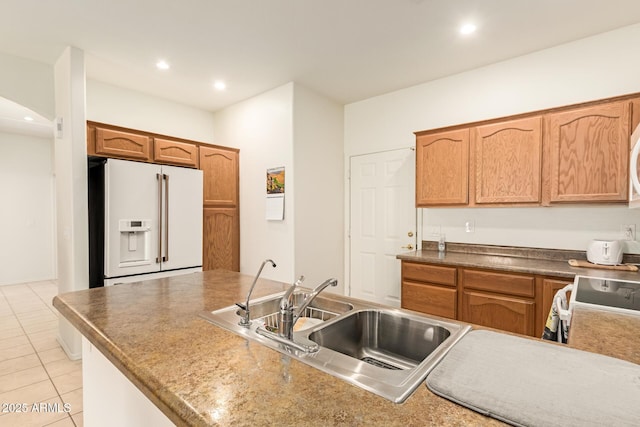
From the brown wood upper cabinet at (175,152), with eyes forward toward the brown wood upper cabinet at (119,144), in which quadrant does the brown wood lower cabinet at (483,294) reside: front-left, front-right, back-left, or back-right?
back-left

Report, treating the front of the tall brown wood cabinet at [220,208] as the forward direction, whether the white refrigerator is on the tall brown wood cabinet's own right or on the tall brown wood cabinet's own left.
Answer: on the tall brown wood cabinet's own right

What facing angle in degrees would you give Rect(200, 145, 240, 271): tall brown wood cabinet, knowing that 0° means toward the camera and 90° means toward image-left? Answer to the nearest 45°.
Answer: approximately 315°
